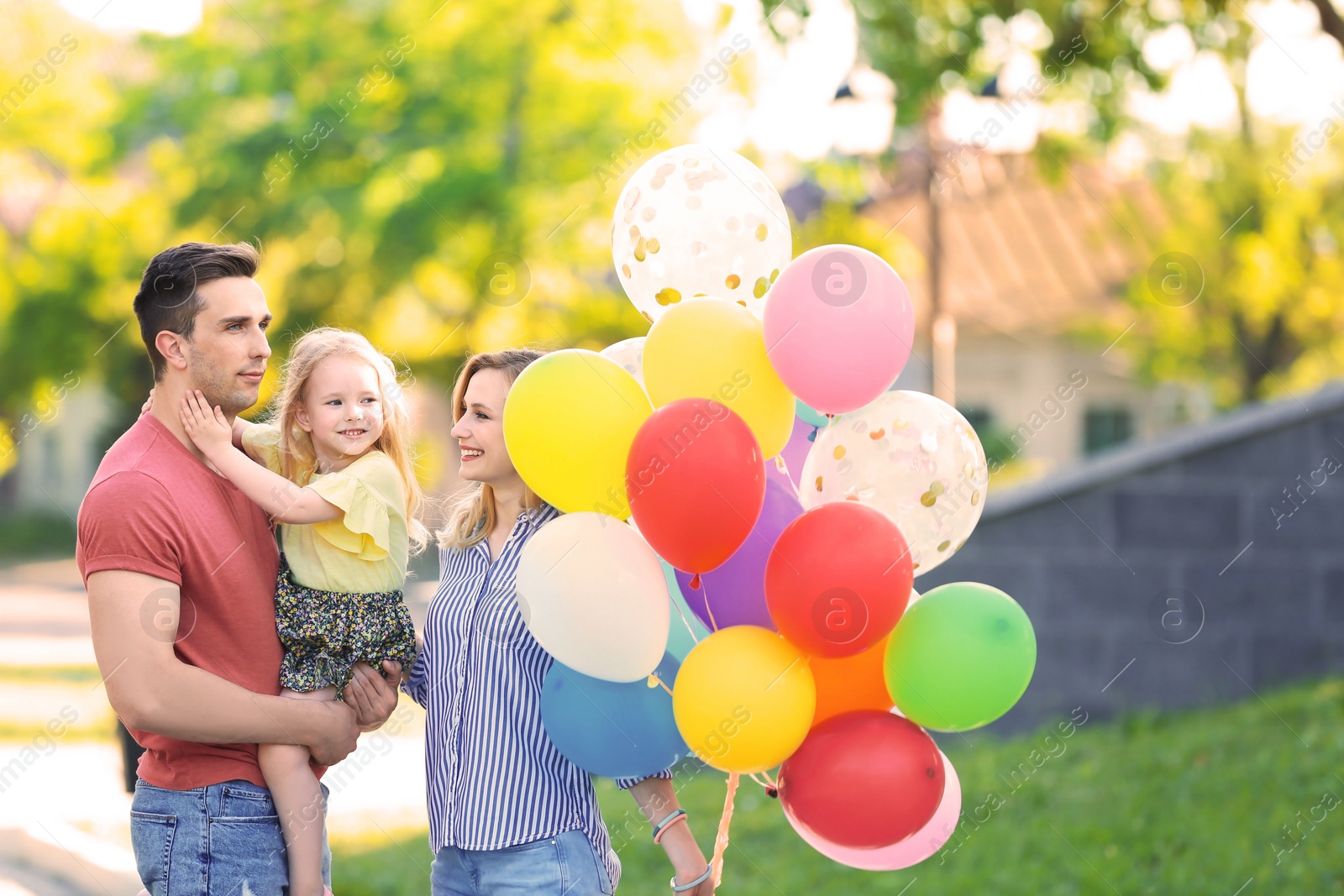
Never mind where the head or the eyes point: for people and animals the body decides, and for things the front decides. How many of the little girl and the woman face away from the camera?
0

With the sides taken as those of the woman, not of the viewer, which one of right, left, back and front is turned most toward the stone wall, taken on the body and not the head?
back

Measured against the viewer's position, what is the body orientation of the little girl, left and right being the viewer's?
facing the viewer and to the left of the viewer

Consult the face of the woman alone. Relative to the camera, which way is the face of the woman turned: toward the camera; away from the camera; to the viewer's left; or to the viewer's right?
to the viewer's left

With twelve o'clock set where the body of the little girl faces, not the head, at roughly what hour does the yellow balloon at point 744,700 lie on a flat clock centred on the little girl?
The yellow balloon is roughly at 9 o'clock from the little girl.

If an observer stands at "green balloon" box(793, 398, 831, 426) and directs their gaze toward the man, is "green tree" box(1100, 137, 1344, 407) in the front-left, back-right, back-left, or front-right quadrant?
back-right

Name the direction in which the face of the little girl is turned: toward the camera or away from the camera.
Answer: toward the camera

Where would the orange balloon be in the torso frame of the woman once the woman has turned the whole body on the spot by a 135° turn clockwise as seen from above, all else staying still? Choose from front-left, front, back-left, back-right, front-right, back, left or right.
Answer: right

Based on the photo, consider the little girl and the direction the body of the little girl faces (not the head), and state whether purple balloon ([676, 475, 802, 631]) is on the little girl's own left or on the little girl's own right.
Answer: on the little girl's own left

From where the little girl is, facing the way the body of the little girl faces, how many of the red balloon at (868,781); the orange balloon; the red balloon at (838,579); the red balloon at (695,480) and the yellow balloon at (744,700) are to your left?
5
